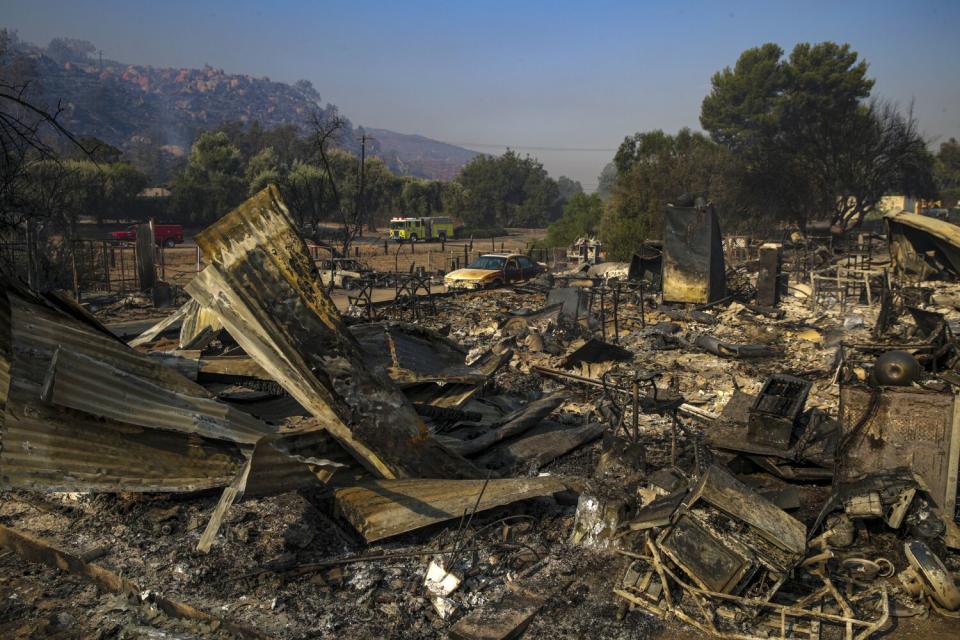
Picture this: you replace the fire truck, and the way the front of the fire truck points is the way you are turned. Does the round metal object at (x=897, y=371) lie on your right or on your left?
on your left

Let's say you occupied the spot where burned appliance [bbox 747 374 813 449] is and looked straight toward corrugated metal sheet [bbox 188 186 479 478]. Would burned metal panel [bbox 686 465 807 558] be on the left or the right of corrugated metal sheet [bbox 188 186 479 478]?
left

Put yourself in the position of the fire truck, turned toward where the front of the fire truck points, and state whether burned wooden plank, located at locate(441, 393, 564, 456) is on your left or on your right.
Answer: on your left

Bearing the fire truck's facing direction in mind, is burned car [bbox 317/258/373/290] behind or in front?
in front

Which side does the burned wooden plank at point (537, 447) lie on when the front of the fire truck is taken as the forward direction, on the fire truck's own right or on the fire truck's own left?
on the fire truck's own left

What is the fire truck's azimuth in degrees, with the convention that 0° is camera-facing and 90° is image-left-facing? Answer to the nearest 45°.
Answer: approximately 45°

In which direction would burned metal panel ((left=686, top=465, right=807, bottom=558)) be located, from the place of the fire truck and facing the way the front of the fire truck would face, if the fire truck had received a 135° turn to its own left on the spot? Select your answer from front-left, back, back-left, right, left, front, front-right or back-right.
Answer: right

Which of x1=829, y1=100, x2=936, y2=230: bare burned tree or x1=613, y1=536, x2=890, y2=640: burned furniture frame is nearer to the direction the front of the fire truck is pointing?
the burned furniture frame

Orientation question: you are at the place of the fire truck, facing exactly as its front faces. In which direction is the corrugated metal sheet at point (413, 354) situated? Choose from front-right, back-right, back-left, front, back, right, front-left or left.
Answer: front-left

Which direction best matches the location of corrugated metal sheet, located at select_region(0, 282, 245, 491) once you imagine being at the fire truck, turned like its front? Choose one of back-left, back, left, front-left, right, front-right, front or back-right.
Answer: front-left

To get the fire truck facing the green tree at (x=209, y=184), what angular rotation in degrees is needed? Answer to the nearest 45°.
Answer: approximately 45° to its right

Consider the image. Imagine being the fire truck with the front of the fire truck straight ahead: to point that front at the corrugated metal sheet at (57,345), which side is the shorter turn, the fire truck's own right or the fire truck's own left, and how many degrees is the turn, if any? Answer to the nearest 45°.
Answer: approximately 45° to the fire truck's own left

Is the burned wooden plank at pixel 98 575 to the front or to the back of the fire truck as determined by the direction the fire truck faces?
to the front
